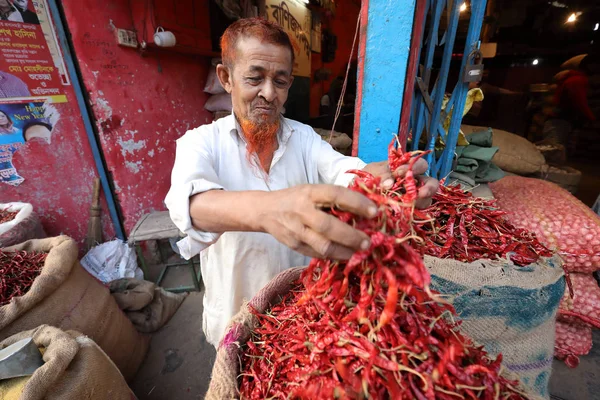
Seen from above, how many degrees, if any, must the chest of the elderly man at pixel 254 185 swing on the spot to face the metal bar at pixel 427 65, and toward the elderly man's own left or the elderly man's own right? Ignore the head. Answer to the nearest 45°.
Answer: approximately 90° to the elderly man's own left

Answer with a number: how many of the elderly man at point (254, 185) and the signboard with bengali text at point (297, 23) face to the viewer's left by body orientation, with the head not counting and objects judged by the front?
0

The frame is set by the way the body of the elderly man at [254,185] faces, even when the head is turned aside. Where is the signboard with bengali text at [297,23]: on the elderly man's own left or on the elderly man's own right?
on the elderly man's own left

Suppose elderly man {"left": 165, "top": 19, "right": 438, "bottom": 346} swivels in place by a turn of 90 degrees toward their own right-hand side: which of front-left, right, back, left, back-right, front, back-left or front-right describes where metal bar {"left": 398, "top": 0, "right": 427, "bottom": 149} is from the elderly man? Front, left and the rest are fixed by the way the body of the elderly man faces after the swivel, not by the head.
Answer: back

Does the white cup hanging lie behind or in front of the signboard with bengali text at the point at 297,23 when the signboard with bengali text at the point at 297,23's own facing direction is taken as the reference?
in front

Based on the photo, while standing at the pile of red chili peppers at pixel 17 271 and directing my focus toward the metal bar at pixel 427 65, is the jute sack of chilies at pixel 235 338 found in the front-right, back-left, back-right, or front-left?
front-right

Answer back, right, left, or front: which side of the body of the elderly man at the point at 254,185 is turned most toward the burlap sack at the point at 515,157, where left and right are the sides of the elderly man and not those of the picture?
left

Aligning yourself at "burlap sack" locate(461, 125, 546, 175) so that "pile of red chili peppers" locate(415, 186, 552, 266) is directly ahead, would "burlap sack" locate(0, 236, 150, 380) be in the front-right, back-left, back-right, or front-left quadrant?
front-right

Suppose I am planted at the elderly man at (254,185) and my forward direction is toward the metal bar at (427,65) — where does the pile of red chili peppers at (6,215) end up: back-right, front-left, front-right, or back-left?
back-left

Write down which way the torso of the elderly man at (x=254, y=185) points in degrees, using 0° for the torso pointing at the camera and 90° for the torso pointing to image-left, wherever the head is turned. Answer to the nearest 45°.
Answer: approximately 315°

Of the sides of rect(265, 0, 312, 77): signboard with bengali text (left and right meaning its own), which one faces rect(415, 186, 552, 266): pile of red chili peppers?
front

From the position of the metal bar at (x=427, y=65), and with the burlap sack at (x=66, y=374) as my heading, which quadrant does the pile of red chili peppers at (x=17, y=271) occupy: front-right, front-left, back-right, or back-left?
front-right

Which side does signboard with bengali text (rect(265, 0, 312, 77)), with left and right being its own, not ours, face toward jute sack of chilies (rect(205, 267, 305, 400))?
front

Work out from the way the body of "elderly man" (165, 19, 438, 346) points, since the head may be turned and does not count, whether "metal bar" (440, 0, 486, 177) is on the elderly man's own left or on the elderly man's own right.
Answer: on the elderly man's own left

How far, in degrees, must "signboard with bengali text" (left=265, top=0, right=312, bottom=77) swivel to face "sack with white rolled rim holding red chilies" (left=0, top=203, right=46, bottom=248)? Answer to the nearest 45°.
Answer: approximately 45° to its right

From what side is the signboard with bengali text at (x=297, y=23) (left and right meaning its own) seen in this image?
front

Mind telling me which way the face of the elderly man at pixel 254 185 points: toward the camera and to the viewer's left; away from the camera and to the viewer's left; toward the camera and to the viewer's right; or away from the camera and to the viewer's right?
toward the camera and to the viewer's right
